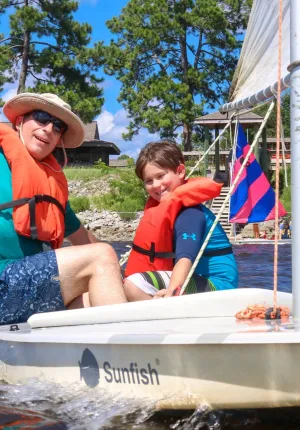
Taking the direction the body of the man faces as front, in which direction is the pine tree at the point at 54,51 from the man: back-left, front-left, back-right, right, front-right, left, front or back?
back-left

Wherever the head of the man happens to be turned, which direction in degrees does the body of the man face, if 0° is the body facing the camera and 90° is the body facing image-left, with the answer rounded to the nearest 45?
approximately 315°

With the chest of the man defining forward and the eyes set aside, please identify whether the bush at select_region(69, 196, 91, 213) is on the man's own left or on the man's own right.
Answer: on the man's own left

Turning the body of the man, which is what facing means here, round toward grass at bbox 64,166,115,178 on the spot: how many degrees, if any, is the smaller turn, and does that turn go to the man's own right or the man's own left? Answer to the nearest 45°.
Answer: approximately 135° to the man's own left

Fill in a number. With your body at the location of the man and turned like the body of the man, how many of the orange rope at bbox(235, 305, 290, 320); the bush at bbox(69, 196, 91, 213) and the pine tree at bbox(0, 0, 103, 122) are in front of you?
1

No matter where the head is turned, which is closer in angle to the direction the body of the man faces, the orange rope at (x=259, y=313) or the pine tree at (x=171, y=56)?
the orange rope

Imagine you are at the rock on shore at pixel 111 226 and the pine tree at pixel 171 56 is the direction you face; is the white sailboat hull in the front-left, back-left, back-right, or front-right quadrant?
back-right

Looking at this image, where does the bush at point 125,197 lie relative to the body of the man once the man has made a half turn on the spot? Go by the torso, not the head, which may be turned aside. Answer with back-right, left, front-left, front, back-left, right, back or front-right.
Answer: front-right

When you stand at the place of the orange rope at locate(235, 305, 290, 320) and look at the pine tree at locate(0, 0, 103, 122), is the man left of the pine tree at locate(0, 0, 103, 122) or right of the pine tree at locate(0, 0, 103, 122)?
left

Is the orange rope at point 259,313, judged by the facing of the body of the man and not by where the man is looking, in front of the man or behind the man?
in front

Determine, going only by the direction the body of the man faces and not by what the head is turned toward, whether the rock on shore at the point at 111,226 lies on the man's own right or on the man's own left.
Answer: on the man's own left
